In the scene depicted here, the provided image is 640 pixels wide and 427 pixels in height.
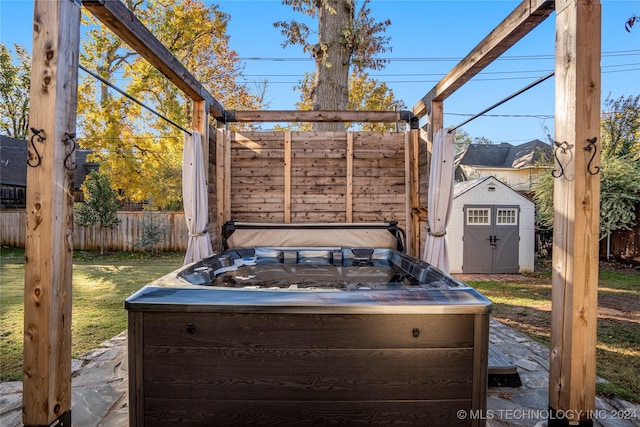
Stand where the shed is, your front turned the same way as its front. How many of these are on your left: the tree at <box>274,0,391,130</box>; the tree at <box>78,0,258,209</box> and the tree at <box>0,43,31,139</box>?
0

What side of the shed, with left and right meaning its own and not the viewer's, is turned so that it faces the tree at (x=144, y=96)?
right

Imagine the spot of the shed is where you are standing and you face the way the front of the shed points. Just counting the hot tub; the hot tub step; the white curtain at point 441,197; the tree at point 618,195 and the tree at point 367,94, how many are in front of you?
3

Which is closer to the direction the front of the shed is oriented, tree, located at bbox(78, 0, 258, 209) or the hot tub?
the hot tub

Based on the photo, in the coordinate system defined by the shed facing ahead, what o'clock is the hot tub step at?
The hot tub step is roughly at 12 o'clock from the shed.

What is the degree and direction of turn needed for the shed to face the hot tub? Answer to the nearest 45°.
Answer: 0° — it already faces it

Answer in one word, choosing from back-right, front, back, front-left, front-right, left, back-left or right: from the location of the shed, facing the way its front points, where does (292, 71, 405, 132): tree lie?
back-right

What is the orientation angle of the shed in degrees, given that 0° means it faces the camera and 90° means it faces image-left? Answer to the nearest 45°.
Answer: approximately 0°

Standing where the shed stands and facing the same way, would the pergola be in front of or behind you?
in front

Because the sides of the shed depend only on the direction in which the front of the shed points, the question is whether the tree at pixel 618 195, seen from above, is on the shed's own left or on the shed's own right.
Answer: on the shed's own left

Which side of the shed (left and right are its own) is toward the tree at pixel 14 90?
right

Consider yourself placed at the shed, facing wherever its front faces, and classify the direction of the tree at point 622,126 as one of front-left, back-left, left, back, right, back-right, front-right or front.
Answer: back-left
